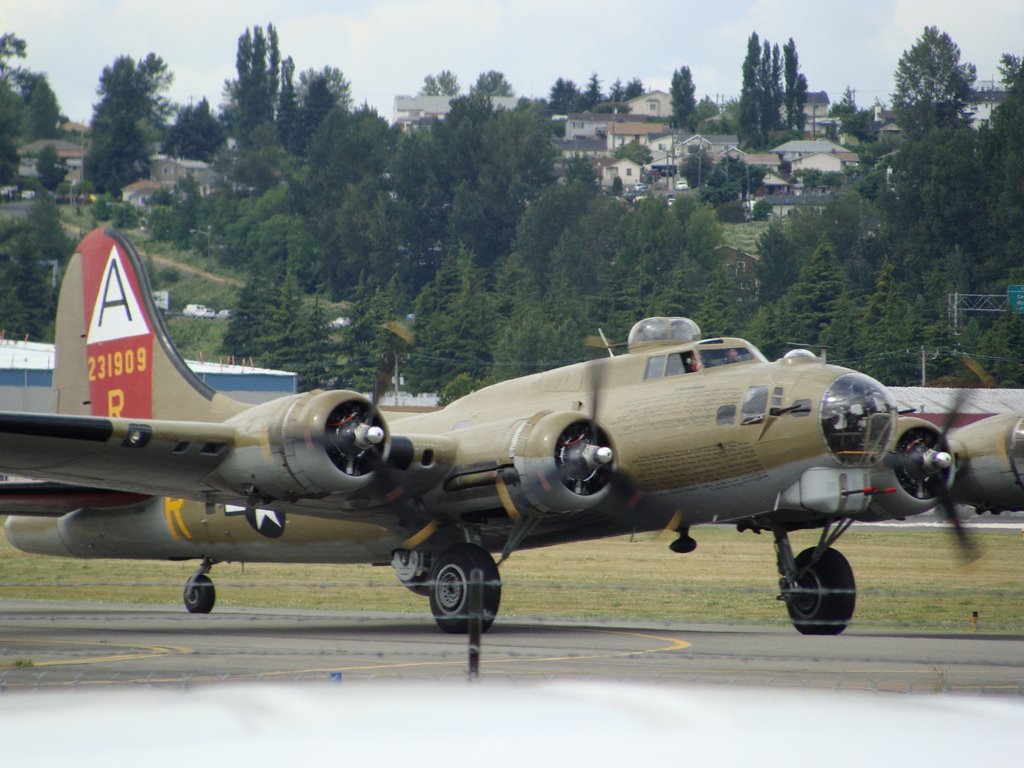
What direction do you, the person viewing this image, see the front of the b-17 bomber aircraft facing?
facing the viewer and to the right of the viewer
